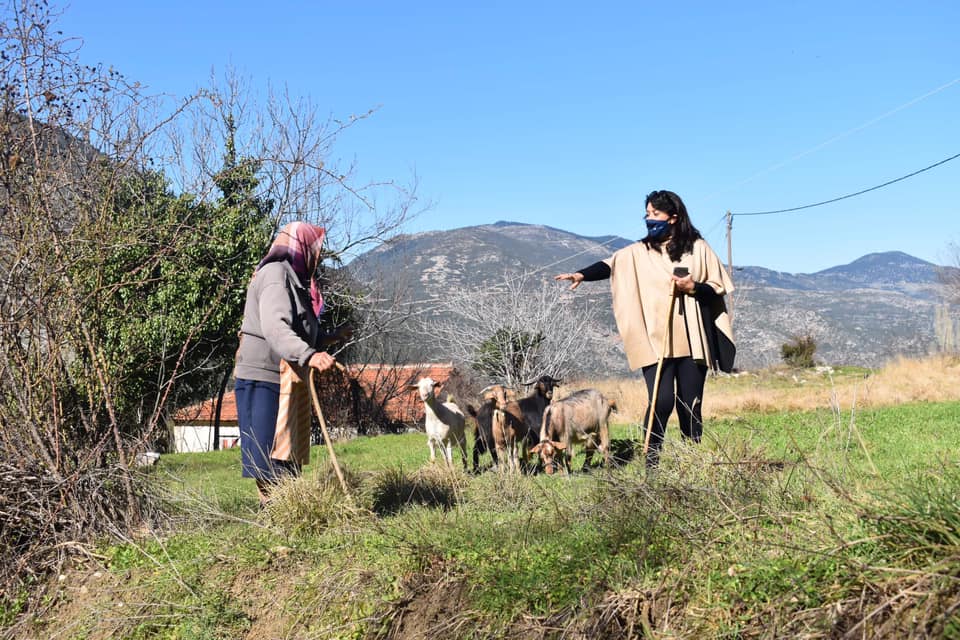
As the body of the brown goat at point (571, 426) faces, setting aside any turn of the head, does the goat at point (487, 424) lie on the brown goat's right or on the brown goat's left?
on the brown goat's right

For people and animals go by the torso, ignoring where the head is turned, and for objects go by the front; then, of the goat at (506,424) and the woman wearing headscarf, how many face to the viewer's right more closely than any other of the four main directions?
1

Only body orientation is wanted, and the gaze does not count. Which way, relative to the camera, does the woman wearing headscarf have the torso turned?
to the viewer's right

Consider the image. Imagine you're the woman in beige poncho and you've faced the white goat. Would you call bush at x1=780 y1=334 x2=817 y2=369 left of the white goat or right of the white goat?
right

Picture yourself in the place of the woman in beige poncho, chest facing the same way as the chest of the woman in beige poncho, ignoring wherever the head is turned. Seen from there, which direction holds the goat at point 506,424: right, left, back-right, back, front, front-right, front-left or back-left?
back-right

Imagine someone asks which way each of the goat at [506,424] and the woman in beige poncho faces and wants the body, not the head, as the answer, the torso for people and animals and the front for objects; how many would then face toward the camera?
2

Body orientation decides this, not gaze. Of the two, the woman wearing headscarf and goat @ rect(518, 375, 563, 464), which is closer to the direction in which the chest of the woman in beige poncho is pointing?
the woman wearing headscarf

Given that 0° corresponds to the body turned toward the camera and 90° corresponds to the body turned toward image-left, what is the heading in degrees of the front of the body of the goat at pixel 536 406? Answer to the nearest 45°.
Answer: approximately 315°

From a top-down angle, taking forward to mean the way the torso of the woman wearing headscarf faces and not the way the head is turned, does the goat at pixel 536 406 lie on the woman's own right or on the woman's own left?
on the woman's own left

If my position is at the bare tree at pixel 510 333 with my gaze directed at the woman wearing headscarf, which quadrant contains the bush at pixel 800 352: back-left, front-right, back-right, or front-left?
back-left

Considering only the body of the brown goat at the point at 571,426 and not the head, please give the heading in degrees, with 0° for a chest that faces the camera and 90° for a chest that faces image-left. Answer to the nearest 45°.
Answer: approximately 45°

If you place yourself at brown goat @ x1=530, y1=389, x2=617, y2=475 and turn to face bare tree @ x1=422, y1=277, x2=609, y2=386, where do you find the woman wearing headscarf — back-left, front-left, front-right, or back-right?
back-left

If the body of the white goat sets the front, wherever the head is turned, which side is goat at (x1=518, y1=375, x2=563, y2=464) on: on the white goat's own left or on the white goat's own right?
on the white goat's own left
